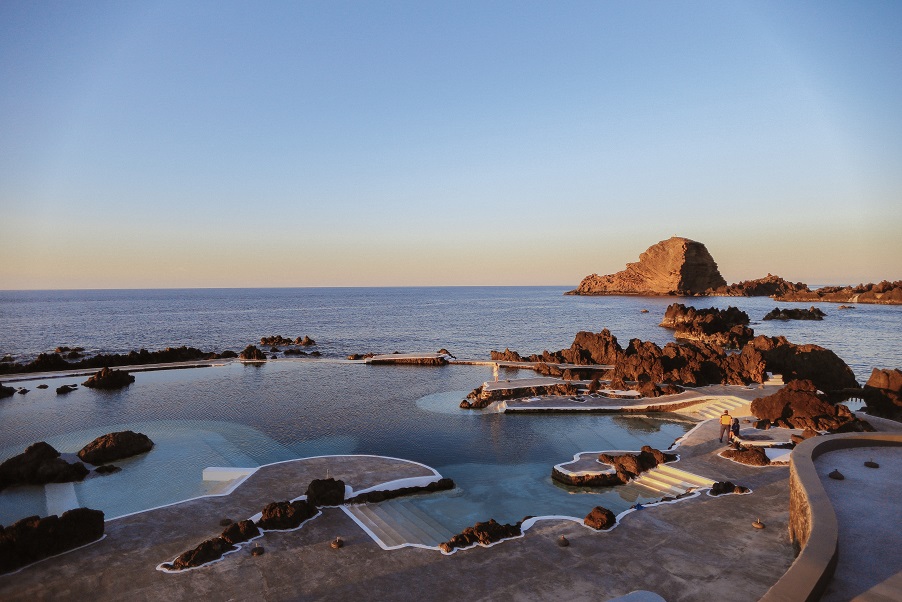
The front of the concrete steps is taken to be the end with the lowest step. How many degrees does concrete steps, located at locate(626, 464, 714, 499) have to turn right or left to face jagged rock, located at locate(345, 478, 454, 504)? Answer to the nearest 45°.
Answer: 0° — it already faces it

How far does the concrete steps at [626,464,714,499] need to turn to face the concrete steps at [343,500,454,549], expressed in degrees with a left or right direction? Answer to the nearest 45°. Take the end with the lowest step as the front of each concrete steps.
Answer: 0° — it already faces it

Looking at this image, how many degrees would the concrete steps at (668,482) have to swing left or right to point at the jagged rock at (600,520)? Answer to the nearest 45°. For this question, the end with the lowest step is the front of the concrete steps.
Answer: approximately 45° to its left

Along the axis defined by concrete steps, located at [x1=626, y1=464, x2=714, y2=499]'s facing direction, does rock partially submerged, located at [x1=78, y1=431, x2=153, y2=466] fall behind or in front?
in front

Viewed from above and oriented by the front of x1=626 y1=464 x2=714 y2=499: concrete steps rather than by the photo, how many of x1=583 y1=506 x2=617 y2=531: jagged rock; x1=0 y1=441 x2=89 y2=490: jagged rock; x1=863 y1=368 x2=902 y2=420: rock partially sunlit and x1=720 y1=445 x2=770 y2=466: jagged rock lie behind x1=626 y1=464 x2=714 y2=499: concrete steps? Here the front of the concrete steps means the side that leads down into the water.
2

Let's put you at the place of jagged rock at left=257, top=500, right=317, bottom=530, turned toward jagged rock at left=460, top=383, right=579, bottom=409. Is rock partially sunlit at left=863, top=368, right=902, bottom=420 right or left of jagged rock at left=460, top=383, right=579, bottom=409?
right

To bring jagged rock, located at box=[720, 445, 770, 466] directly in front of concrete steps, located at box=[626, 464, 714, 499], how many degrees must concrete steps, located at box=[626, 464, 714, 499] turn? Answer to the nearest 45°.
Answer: approximately 180°

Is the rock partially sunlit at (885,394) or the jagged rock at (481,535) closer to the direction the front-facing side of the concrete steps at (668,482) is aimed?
the jagged rock

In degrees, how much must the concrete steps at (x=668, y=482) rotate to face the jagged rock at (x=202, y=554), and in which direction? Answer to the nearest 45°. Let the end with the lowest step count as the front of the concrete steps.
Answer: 0° — it already faces it

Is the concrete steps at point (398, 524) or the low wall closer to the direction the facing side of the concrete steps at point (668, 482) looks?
the concrete steps
